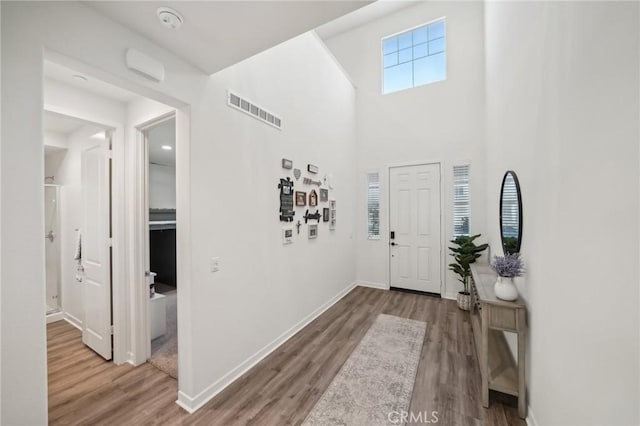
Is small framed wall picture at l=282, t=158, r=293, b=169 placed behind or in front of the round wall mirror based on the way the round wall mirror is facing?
in front

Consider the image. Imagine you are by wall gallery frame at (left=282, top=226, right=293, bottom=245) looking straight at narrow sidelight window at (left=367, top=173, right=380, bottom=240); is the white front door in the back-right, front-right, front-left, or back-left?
front-right

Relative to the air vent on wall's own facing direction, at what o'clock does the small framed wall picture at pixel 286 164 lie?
The small framed wall picture is roughly at 9 o'clock from the air vent on wall.

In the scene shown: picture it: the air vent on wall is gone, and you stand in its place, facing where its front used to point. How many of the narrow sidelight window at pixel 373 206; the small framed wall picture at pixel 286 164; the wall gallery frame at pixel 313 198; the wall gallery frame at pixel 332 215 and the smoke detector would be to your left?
4

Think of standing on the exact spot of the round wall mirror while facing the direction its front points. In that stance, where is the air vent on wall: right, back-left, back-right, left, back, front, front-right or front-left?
front-left

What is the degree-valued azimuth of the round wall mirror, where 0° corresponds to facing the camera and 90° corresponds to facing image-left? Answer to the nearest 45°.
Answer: approximately 90°

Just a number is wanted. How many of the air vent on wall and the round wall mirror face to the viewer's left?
1

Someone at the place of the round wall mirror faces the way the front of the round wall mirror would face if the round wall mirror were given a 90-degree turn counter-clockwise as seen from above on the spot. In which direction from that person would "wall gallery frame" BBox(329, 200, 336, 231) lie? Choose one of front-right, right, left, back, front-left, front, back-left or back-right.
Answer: right

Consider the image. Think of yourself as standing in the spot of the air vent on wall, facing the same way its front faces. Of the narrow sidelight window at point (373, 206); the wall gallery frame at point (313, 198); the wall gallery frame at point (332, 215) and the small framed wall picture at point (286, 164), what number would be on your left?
4

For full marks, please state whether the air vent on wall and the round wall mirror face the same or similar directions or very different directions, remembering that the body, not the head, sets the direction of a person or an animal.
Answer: very different directions

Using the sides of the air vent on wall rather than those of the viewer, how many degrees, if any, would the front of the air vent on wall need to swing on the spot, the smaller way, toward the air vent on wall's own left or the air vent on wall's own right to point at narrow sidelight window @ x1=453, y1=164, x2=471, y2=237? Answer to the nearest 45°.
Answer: approximately 45° to the air vent on wall's own left

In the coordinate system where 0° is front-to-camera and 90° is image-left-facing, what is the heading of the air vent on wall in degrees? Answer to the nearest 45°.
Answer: approximately 315°

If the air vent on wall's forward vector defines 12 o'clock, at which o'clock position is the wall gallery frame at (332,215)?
The wall gallery frame is roughly at 9 o'clock from the air vent on wall.

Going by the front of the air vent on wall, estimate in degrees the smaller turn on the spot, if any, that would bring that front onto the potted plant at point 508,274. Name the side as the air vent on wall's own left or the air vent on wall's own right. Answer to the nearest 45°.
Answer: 0° — it already faces it
